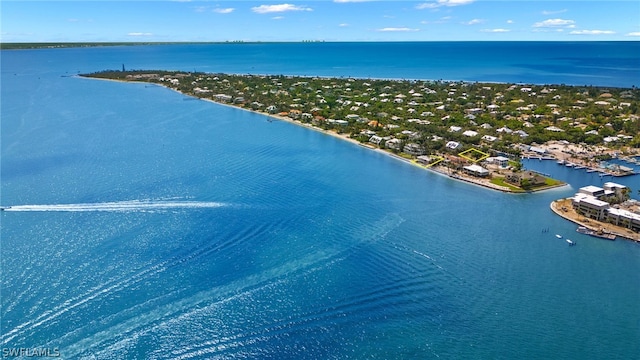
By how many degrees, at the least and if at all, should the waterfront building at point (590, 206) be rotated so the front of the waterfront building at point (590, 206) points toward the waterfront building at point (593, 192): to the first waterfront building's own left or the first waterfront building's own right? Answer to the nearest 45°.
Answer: approximately 135° to the first waterfront building's own right

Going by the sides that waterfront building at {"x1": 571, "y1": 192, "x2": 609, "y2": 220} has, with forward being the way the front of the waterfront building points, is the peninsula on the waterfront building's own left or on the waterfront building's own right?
on the waterfront building's own right

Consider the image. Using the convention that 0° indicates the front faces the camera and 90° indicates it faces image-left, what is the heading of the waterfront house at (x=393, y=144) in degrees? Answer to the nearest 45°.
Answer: approximately 45°

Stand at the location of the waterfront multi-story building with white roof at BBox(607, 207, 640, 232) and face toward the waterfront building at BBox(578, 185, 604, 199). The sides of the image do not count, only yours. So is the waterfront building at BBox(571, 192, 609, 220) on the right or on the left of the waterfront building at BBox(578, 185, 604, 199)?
left

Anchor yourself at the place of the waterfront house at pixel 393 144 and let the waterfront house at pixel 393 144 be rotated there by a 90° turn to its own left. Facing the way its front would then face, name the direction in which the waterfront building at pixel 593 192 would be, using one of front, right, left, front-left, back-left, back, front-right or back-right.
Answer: front

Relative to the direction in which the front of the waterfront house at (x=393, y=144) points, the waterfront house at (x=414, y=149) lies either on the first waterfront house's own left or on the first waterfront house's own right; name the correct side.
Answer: on the first waterfront house's own left

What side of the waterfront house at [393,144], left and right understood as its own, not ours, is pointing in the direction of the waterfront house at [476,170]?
left

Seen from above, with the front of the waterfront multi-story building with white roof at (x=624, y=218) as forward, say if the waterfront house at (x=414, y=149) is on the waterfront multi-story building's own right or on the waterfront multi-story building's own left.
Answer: on the waterfront multi-story building's own right

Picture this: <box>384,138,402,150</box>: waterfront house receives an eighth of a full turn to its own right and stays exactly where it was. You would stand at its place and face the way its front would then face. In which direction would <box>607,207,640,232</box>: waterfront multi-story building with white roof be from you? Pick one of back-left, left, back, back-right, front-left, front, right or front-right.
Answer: back-left

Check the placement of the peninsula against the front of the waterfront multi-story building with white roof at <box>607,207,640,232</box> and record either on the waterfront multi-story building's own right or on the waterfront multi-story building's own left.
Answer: on the waterfront multi-story building's own right

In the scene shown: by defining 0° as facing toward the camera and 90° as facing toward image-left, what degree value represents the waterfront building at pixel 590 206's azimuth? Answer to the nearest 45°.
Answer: approximately 45°
